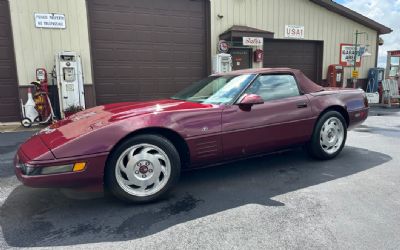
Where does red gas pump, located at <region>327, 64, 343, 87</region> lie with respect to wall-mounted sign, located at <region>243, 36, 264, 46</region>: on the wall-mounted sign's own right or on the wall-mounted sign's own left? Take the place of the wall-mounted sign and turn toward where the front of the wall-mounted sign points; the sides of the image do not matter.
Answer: on the wall-mounted sign's own left

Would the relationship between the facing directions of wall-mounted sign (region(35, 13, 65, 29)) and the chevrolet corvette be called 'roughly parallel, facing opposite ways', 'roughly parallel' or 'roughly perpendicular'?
roughly perpendicular

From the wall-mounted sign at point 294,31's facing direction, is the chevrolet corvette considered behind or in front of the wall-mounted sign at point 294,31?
in front

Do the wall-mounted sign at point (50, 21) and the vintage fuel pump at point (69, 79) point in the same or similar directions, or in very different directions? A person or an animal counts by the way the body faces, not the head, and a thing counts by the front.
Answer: same or similar directions

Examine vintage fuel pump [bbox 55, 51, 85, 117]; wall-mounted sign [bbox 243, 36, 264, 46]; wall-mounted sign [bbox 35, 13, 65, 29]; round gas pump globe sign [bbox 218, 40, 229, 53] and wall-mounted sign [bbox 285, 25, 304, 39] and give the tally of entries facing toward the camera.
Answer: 5

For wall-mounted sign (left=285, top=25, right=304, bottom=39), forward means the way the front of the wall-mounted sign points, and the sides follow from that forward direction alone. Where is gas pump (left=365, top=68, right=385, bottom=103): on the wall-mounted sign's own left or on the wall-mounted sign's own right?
on the wall-mounted sign's own left

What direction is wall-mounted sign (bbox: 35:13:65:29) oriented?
toward the camera

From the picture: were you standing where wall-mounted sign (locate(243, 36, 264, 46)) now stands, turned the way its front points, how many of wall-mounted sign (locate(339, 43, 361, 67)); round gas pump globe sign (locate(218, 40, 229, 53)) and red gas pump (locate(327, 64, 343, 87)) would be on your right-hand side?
1

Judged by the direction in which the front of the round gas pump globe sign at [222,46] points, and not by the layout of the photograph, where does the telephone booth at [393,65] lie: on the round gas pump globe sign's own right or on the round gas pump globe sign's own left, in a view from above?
on the round gas pump globe sign's own left

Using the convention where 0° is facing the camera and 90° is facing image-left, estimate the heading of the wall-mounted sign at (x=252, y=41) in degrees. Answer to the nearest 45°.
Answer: approximately 0°

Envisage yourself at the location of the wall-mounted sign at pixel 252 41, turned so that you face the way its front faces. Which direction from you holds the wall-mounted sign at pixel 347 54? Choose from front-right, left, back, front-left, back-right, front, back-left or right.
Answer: back-left

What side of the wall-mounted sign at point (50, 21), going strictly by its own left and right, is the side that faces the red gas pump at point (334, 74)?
left

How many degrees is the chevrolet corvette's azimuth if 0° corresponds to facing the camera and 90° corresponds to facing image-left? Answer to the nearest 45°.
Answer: approximately 45°
